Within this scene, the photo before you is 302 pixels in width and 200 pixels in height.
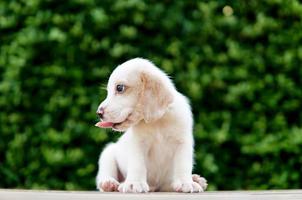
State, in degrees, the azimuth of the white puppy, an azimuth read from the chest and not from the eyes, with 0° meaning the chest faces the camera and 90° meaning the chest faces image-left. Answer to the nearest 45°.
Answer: approximately 0°
